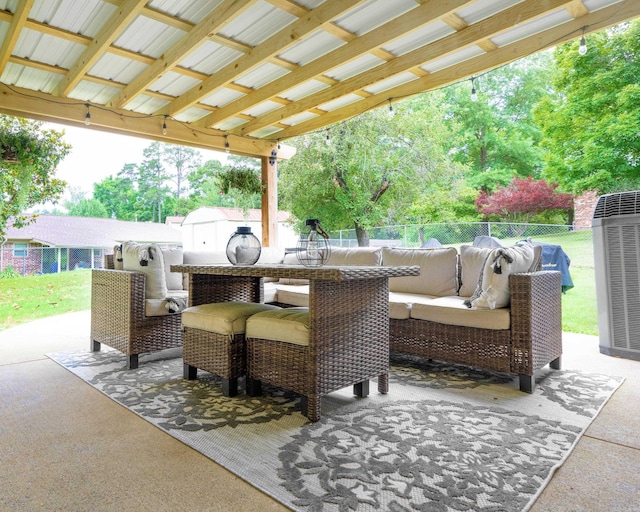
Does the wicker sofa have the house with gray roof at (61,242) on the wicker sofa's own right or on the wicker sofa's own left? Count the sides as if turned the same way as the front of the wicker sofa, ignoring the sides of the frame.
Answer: on the wicker sofa's own right

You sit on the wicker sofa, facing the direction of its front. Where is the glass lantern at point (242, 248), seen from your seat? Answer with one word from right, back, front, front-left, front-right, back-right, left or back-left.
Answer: front-right

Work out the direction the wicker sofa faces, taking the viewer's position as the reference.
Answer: facing the viewer and to the left of the viewer

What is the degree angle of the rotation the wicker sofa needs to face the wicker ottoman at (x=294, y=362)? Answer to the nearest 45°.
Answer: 0° — it already faces it

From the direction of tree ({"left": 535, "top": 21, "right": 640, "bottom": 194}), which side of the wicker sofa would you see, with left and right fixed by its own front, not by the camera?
back

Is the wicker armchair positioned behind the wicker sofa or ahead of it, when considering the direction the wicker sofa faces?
ahead

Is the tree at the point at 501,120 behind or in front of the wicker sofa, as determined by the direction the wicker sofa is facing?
behind
